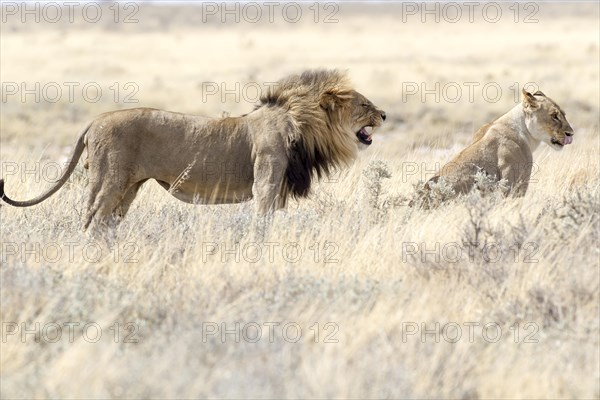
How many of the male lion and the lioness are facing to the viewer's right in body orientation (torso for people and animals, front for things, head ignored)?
2

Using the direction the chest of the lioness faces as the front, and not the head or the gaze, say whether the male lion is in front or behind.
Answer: behind

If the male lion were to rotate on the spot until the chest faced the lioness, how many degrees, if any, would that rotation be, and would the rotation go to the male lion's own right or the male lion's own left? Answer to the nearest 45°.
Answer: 0° — it already faces it

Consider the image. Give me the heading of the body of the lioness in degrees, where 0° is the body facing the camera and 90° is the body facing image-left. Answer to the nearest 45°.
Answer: approximately 270°

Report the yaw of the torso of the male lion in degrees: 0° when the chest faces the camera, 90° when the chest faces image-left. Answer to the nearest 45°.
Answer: approximately 270°
